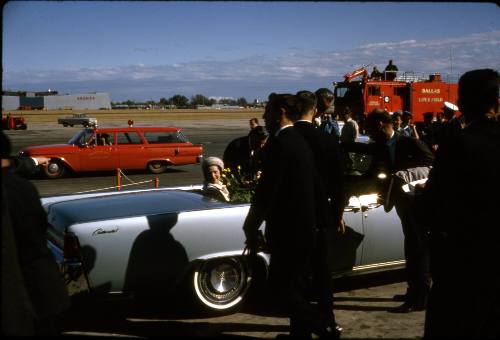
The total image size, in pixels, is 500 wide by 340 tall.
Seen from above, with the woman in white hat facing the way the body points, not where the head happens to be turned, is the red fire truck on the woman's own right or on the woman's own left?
on the woman's own left

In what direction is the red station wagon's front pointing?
to the viewer's left

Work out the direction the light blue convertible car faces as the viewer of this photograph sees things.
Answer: facing away from the viewer and to the right of the viewer

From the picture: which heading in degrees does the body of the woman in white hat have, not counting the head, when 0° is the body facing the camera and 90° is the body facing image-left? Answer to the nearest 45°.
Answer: approximately 315°

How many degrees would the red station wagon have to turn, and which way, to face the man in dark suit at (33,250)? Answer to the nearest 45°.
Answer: approximately 90° to its left

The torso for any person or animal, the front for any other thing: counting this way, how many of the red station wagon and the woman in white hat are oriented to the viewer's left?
1

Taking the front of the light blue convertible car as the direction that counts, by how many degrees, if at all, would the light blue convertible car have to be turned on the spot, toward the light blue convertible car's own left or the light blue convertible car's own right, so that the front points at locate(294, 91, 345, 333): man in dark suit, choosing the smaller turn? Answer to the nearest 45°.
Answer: approximately 90° to the light blue convertible car's own right

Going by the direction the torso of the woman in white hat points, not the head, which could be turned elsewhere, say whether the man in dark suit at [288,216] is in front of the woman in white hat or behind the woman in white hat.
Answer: in front
